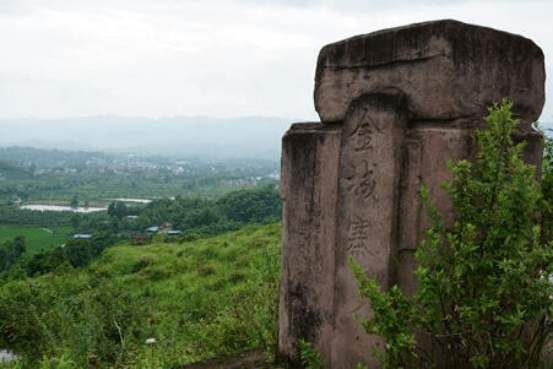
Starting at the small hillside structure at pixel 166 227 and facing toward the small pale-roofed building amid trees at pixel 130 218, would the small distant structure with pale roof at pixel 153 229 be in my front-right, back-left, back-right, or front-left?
front-left

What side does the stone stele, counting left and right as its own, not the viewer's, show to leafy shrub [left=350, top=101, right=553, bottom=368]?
left

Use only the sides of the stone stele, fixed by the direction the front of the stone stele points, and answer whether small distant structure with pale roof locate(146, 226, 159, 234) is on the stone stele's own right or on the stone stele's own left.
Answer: on the stone stele's own right

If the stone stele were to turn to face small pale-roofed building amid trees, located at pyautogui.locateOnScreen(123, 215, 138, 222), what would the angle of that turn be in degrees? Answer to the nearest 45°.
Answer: approximately 90° to its right

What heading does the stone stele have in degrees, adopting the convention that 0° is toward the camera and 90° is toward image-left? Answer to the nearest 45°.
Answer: approximately 45°

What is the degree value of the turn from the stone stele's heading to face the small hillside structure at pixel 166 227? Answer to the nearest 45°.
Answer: approximately 90° to its right
